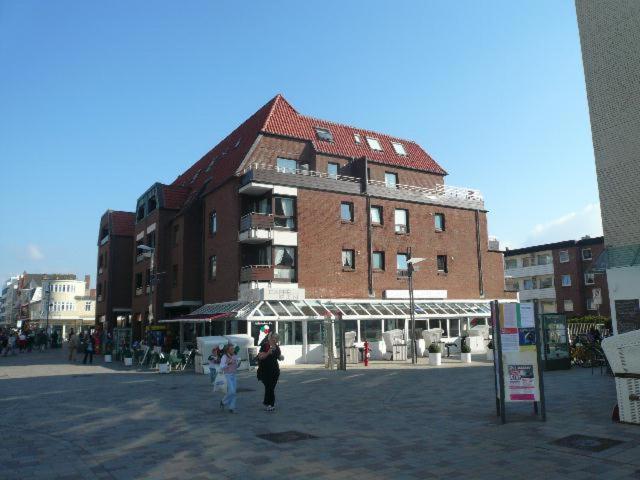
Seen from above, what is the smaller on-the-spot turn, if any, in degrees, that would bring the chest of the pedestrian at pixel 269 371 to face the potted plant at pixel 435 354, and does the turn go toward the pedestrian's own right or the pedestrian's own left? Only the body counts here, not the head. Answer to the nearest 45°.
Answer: approximately 135° to the pedestrian's own left

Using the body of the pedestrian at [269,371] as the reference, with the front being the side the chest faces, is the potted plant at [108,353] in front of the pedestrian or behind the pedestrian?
behind

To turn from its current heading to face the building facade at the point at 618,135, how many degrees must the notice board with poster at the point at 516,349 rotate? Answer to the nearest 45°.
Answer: approximately 135° to its left

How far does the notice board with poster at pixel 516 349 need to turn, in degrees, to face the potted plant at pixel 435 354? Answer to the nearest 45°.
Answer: approximately 180°

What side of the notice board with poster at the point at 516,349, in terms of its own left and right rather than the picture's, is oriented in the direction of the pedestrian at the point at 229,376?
right

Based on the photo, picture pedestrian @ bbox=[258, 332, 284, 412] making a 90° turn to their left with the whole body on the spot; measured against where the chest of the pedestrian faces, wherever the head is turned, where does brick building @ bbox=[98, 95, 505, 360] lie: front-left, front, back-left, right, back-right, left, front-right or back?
left

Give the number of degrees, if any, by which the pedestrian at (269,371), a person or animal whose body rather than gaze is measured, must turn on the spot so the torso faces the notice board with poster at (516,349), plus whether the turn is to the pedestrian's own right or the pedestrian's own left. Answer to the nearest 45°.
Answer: approximately 45° to the pedestrian's own left

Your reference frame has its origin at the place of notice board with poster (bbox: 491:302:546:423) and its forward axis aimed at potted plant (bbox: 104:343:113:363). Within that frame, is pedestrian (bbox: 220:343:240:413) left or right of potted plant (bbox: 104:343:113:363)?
left

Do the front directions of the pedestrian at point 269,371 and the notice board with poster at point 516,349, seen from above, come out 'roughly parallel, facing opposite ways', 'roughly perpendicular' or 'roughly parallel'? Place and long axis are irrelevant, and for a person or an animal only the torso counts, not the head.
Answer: roughly parallel

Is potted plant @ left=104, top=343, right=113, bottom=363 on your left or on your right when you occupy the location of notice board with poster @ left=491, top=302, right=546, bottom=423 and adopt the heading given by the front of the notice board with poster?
on your right

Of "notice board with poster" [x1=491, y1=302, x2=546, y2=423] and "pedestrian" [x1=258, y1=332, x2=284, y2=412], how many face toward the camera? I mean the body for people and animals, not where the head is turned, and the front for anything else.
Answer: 2

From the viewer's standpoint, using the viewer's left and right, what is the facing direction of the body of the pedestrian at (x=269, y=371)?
facing the viewer

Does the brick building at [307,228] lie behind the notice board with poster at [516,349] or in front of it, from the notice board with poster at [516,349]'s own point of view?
behind

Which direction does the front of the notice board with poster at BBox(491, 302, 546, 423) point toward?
toward the camera

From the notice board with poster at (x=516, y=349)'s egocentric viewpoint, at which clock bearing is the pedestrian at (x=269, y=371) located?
The pedestrian is roughly at 3 o'clock from the notice board with poster.
